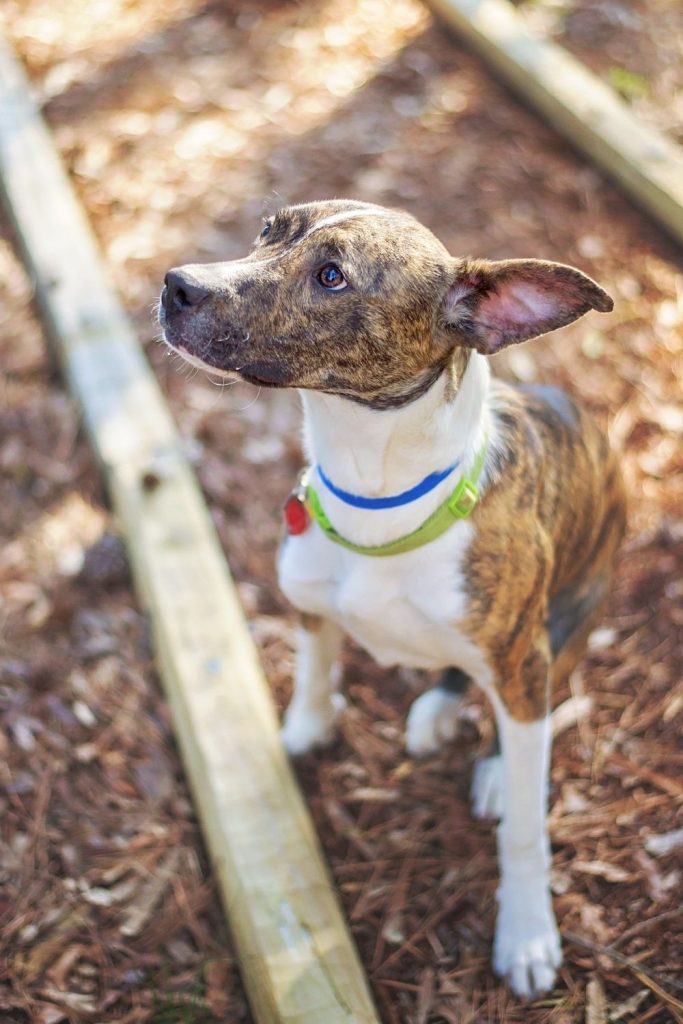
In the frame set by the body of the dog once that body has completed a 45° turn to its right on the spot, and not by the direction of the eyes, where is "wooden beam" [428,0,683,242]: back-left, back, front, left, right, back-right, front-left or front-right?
right

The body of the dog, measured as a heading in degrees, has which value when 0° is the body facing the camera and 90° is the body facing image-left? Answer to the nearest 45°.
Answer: approximately 45°
